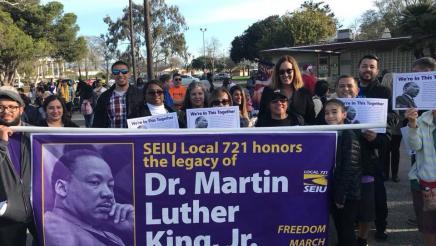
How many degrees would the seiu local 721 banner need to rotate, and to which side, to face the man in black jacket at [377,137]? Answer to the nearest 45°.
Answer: approximately 135° to its left

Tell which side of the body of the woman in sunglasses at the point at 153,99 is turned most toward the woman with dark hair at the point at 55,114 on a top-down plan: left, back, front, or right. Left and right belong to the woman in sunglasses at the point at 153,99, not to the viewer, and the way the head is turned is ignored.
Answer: right

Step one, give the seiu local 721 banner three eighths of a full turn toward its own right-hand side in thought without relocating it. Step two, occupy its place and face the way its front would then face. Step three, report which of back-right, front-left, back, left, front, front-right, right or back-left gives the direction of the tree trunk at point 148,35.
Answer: front-right

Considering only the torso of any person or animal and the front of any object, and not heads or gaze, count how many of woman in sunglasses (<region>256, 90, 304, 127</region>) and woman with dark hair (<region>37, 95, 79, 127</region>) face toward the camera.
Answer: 2

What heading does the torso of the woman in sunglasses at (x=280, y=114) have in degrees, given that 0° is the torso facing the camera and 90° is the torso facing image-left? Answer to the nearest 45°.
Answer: approximately 0°

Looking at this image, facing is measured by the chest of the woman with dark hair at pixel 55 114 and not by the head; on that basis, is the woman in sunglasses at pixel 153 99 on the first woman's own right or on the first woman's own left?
on the first woman's own left

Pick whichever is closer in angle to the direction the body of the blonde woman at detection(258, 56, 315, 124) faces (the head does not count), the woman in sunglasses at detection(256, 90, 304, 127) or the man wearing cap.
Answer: the woman in sunglasses

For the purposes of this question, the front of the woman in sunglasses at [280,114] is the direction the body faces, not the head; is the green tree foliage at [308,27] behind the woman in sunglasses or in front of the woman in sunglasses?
behind

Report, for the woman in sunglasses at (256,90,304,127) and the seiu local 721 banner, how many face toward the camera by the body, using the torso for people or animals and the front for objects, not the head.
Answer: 2

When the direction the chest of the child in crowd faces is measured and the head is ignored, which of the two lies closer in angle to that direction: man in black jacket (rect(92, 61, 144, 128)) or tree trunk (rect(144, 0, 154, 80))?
the man in black jacket
